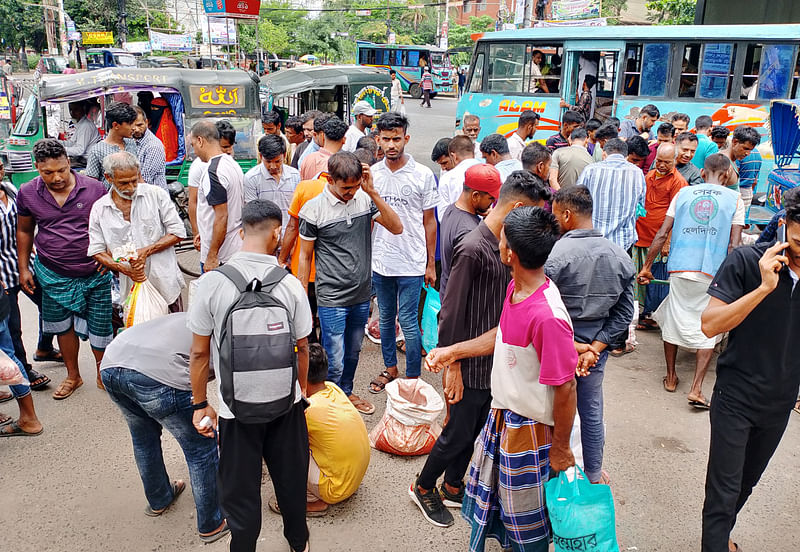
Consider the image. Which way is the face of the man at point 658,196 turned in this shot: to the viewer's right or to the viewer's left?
to the viewer's left

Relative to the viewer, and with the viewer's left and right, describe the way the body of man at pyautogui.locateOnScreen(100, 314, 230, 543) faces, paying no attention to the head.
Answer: facing away from the viewer and to the right of the viewer

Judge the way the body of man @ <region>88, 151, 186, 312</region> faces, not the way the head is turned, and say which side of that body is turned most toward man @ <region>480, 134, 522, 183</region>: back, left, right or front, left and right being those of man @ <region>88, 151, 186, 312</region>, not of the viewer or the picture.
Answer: left

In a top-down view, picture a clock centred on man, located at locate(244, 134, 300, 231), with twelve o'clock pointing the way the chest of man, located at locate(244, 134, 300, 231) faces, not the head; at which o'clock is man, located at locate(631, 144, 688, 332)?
man, located at locate(631, 144, 688, 332) is roughly at 9 o'clock from man, located at locate(244, 134, 300, 231).

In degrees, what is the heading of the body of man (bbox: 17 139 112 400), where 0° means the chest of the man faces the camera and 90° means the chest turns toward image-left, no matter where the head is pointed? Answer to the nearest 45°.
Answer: approximately 0°

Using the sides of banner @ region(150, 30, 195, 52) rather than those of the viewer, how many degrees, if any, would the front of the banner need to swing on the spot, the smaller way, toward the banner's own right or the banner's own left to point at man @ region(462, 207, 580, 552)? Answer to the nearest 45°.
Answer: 0° — it already faces them
